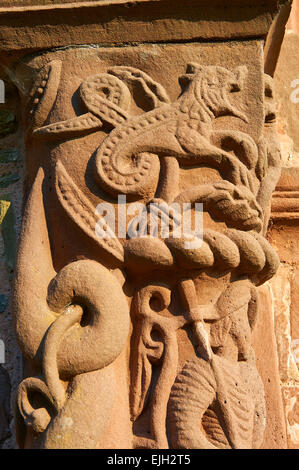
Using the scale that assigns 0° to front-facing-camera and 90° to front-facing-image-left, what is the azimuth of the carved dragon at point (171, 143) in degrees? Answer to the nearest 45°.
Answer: approximately 270°
